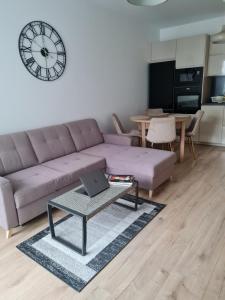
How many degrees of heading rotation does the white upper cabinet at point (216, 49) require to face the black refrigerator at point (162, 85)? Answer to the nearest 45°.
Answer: approximately 90° to its right

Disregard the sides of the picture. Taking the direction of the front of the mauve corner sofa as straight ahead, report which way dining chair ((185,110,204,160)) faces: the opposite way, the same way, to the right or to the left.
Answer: the opposite way

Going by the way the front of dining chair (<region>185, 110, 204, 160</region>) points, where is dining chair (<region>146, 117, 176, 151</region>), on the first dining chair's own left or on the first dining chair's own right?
on the first dining chair's own left

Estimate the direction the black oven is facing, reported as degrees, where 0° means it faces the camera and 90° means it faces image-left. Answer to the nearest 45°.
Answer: approximately 0°

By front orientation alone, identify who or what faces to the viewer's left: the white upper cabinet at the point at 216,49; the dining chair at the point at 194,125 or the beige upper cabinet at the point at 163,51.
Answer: the dining chair

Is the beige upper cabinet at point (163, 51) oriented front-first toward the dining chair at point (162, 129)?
yes

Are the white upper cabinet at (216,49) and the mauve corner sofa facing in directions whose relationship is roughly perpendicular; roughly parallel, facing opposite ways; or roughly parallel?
roughly perpendicular

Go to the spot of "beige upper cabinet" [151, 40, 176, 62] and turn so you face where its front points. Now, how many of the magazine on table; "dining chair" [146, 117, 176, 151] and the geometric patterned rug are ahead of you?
3

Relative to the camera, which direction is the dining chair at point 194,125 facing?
to the viewer's left

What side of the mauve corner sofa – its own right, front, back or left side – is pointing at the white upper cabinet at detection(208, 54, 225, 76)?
left

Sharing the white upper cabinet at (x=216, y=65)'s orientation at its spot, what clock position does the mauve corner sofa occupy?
The mauve corner sofa is roughly at 1 o'clock from the white upper cabinet.
